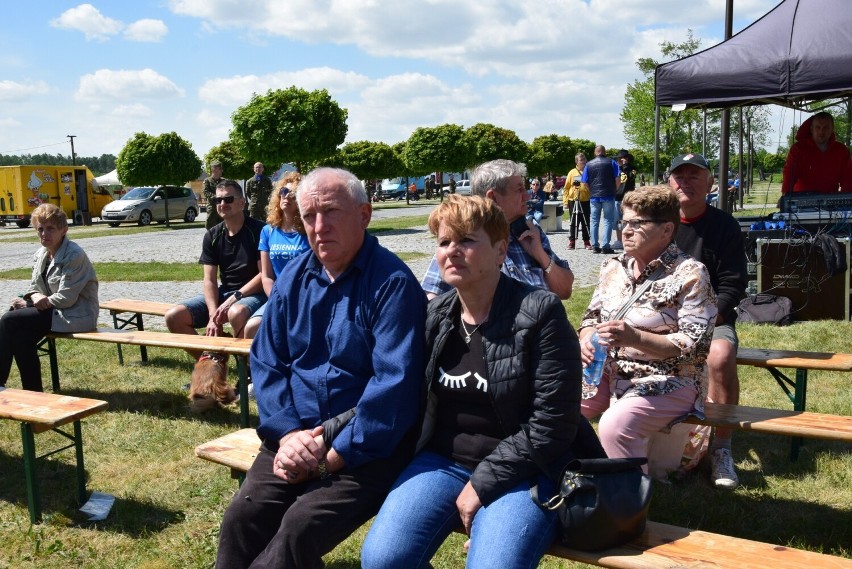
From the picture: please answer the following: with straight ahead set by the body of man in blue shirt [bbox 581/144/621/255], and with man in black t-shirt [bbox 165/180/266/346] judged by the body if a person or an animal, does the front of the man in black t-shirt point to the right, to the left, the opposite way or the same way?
the opposite way

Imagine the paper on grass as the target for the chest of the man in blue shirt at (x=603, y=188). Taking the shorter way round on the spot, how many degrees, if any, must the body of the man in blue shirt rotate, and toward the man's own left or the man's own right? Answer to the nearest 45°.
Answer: approximately 180°

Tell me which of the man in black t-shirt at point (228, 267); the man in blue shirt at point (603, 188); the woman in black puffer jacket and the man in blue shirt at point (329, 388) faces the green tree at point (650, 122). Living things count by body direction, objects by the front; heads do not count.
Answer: the man in blue shirt at point (603, 188)

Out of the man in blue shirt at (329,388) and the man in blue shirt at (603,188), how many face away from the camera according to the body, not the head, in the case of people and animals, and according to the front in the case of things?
1

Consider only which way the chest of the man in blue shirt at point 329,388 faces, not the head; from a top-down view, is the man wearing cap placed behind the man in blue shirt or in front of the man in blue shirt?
behind

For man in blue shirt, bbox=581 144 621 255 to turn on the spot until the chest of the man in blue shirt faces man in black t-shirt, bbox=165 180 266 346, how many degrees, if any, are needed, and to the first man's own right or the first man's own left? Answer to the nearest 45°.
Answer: approximately 180°

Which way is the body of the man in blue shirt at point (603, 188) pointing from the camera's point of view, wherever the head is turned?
away from the camera

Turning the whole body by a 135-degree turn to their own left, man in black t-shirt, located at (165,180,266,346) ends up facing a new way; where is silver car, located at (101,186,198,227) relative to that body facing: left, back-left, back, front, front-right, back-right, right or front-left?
left

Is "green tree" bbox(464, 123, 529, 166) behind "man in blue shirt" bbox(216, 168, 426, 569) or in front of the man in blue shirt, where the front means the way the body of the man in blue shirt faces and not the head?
behind
